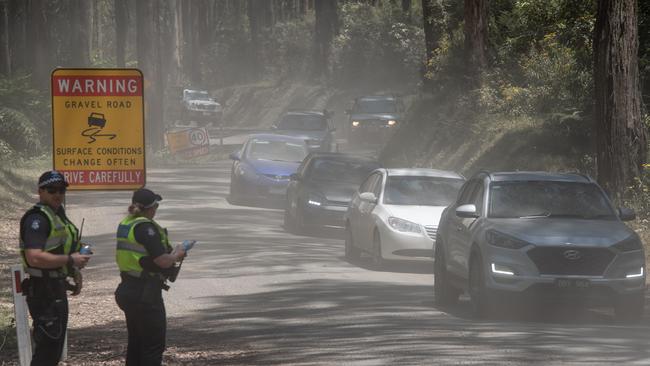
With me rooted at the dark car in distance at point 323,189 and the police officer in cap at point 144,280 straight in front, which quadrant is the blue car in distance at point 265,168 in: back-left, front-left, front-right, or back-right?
back-right

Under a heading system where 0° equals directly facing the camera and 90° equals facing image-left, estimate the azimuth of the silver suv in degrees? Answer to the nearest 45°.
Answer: approximately 315°

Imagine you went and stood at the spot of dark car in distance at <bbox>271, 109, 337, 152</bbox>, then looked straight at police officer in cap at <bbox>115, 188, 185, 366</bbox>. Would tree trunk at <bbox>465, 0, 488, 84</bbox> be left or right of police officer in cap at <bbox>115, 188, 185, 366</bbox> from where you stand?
left

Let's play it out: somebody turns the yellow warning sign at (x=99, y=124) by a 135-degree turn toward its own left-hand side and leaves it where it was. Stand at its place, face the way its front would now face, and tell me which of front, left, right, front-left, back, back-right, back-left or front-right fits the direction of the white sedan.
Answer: front

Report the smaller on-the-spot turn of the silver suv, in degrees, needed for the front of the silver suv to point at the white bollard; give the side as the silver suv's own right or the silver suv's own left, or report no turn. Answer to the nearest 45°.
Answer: approximately 90° to the silver suv's own right

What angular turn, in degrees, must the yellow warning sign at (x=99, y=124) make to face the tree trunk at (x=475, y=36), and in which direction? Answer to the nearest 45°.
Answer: approximately 135° to its left

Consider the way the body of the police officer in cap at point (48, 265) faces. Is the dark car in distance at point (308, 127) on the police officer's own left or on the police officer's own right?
on the police officer's own left

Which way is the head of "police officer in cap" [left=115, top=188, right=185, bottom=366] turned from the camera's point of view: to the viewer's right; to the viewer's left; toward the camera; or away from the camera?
to the viewer's right

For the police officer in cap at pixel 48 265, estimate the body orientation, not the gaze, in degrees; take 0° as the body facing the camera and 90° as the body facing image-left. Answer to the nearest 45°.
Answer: approximately 315°

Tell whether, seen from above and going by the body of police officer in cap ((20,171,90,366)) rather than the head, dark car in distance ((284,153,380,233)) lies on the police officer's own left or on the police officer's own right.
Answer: on the police officer's own left
